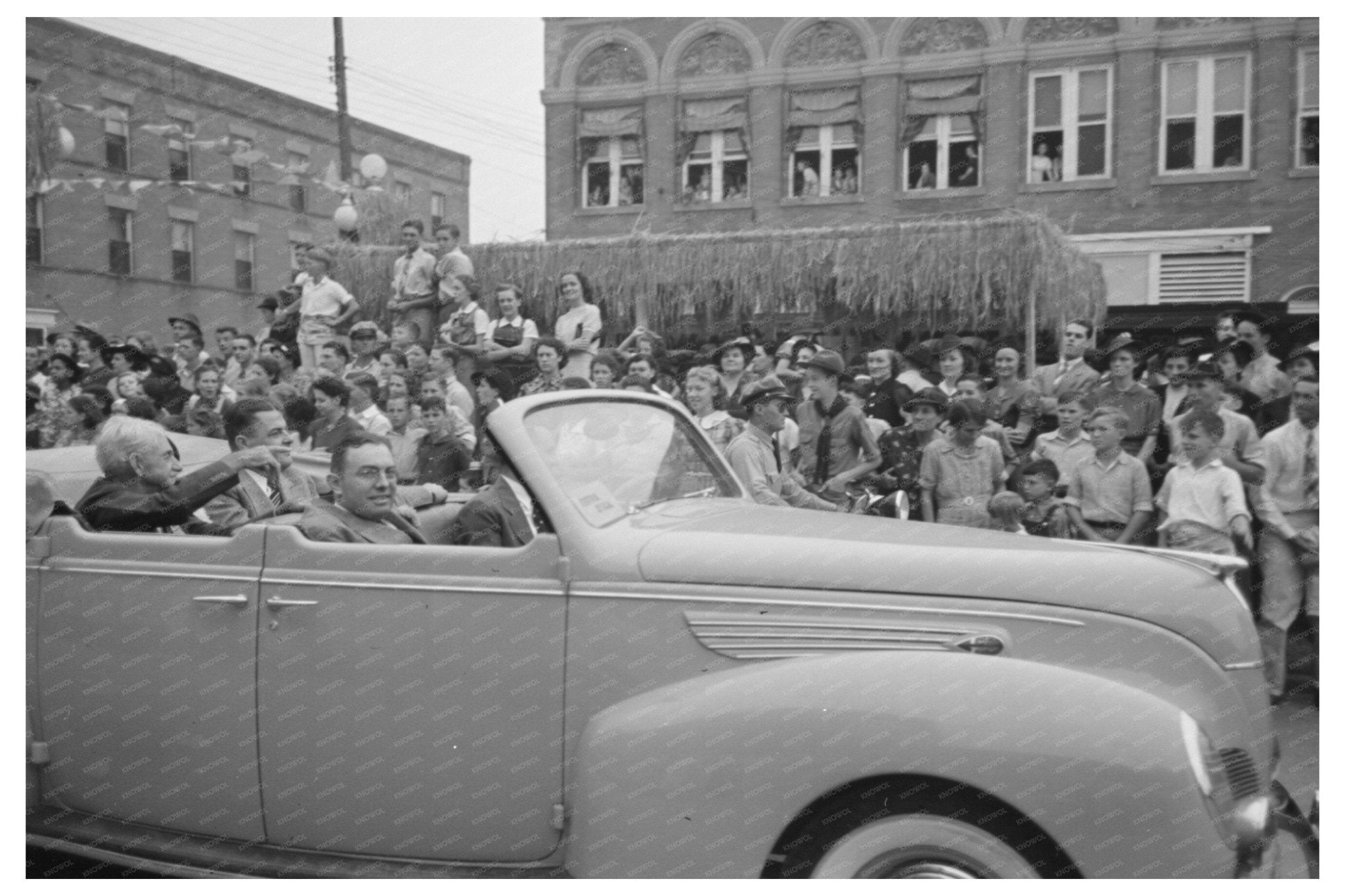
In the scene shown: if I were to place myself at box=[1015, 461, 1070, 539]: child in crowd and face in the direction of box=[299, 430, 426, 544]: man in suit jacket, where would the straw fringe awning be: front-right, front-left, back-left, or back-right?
back-right

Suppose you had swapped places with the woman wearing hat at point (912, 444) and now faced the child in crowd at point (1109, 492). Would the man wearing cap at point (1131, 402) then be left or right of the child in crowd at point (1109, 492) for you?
left

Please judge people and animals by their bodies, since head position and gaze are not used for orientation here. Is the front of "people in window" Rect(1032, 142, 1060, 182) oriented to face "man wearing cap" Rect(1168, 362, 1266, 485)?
yes

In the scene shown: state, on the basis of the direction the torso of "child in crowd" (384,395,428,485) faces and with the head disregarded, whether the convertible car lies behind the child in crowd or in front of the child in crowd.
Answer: in front

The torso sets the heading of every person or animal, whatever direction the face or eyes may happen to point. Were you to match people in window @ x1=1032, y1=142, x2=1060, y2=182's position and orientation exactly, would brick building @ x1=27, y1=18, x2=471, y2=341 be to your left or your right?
on your right

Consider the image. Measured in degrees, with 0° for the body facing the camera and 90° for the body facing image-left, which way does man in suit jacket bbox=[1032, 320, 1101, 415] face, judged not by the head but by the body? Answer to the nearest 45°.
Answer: approximately 45°

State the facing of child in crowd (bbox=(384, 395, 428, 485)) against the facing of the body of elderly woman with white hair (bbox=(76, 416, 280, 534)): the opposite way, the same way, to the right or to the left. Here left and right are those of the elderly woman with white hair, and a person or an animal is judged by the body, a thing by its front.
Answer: to the right
